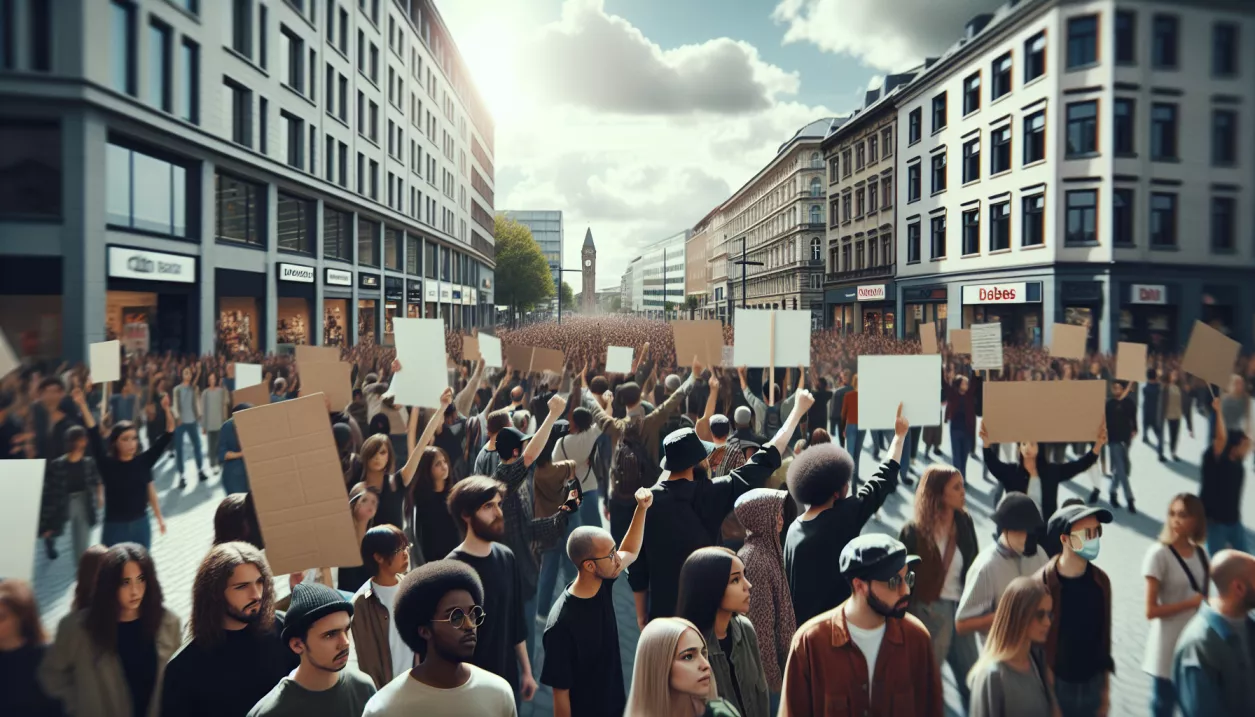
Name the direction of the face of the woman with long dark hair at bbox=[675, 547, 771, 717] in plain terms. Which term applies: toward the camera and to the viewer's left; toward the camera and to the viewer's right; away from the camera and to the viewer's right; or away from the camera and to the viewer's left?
toward the camera and to the viewer's right

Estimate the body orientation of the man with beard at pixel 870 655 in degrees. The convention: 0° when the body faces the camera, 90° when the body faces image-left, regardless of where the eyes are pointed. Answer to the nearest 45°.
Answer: approximately 315°

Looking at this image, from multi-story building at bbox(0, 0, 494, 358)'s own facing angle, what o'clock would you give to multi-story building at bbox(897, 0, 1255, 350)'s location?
multi-story building at bbox(897, 0, 1255, 350) is roughly at 12 o'clock from multi-story building at bbox(0, 0, 494, 358).

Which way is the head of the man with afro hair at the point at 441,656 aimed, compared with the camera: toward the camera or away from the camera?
toward the camera

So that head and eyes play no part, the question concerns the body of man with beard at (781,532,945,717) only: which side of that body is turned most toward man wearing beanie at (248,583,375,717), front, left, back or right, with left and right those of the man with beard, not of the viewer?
right

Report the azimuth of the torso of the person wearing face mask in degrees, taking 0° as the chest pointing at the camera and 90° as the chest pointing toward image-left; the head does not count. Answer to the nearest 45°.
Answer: approximately 315°

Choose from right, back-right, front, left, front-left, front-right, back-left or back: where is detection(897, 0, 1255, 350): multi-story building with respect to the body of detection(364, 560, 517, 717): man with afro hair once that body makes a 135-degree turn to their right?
back-right

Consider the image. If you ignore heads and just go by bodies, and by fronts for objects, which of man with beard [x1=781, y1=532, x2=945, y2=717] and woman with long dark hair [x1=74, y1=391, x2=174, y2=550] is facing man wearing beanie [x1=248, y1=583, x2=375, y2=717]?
the woman with long dark hair

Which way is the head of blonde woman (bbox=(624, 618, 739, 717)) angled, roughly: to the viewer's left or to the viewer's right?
to the viewer's right

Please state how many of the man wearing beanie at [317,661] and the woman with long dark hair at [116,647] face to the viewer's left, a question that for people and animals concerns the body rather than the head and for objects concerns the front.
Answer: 0

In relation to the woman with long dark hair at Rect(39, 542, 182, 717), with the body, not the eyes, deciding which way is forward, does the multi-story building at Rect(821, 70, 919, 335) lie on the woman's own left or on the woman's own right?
on the woman's own left

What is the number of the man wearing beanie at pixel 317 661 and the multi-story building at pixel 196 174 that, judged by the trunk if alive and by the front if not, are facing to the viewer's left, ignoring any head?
0

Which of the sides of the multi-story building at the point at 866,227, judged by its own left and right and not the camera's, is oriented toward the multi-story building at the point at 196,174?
front

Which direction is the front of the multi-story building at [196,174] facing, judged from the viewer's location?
facing the viewer and to the right of the viewer

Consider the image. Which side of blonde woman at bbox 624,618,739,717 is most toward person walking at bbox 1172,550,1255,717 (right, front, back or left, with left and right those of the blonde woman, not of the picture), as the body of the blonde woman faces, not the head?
left

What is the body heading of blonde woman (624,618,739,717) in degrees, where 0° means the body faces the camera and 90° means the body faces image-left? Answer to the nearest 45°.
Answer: approximately 315°

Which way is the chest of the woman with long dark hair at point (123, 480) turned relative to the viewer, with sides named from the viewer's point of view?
facing the viewer
